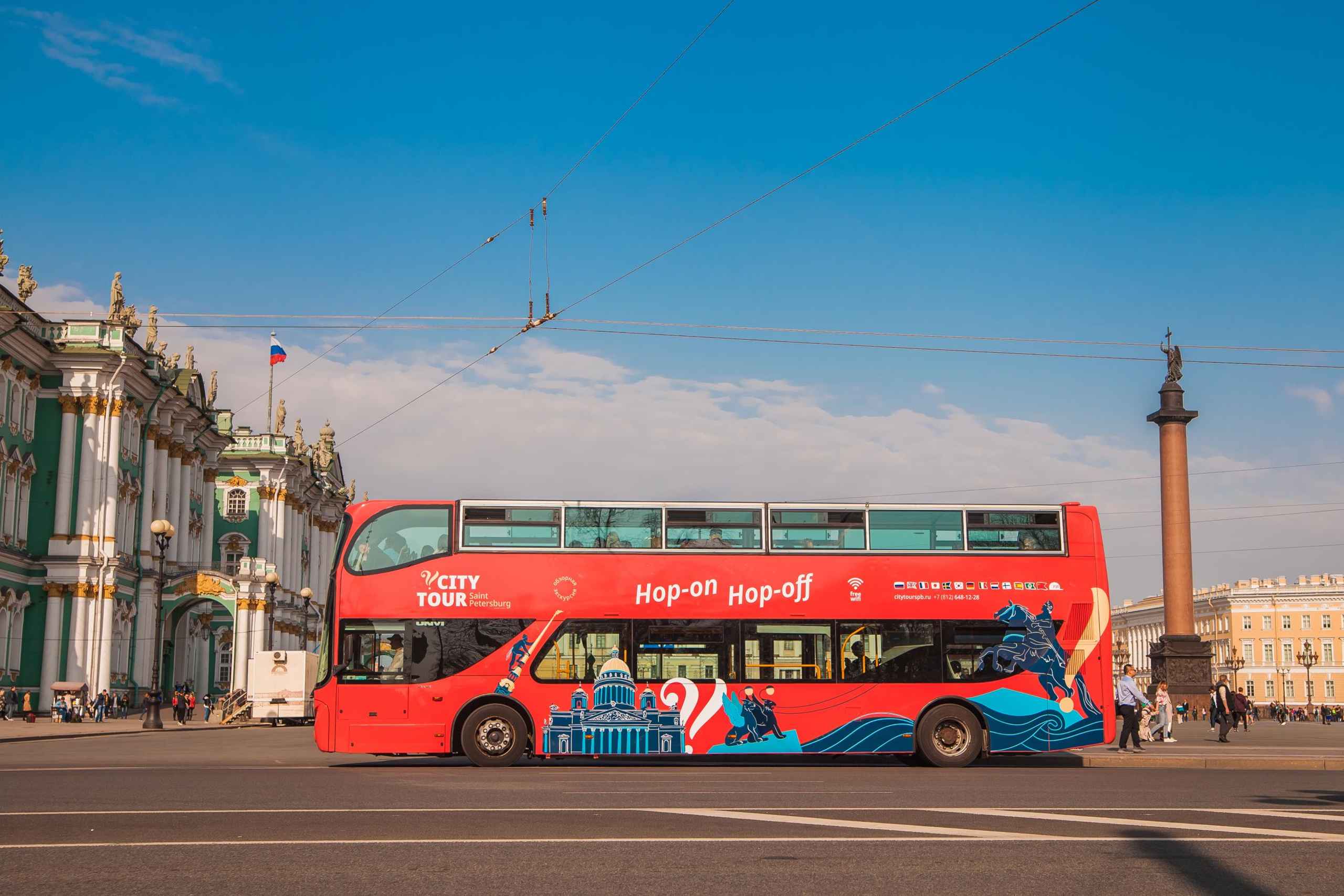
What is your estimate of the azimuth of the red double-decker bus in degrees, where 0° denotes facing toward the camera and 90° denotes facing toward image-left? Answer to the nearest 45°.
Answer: approximately 90°

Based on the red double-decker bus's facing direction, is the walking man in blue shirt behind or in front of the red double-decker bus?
behind
